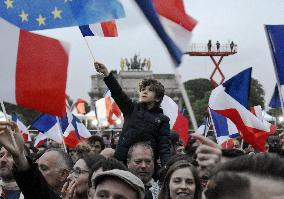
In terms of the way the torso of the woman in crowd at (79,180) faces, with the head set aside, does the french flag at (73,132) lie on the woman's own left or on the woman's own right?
on the woman's own right

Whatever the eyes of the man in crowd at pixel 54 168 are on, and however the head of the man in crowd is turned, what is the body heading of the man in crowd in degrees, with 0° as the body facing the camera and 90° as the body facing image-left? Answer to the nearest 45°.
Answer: approximately 45°

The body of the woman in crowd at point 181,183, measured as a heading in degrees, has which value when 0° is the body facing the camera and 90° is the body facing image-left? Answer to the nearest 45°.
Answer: approximately 0°

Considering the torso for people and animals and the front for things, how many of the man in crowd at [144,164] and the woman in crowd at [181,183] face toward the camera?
2

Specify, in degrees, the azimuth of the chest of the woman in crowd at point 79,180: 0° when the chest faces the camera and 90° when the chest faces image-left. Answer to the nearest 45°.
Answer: approximately 45°

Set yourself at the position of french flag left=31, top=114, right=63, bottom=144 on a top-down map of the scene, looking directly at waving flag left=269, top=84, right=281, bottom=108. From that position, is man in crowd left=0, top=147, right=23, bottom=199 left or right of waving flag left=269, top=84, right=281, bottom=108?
right
